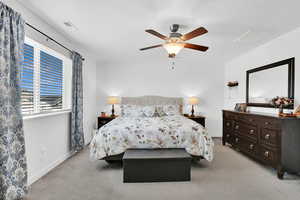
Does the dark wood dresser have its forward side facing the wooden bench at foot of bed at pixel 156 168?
yes

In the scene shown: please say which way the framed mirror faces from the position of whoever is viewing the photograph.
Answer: facing the viewer and to the left of the viewer

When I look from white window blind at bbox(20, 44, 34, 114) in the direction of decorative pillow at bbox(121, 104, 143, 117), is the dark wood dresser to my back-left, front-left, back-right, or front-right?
front-right

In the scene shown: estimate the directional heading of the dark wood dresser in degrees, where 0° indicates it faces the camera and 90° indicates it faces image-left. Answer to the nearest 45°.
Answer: approximately 45°

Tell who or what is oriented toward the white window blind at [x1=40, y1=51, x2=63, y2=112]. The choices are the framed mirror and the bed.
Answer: the framed mirror

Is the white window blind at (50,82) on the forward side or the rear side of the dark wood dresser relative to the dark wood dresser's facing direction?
on the forward side

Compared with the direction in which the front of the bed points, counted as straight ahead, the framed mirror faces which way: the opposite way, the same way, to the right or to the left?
to the right

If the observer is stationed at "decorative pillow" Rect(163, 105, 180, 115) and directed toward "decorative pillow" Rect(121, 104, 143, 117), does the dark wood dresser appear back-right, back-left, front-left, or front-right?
back-left

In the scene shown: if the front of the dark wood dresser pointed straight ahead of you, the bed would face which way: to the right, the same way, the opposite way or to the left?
to the left

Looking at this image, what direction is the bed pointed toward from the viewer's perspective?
toward the camera

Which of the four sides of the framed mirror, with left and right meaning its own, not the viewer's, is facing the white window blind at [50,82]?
front

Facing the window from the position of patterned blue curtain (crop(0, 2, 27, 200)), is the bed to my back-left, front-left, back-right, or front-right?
front-right

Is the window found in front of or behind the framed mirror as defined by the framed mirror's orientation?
in front

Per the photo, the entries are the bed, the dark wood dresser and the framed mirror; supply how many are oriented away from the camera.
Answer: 0

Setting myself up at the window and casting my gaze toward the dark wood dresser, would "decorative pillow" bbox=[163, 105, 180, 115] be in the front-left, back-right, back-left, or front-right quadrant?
front-left

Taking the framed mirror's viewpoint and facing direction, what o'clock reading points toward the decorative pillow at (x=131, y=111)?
The decorative pillow is roughly at 1 o'clock from the framed mirror.

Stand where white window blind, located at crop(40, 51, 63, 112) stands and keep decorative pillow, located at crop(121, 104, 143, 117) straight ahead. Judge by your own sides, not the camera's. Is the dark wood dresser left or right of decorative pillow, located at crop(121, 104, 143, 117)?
right

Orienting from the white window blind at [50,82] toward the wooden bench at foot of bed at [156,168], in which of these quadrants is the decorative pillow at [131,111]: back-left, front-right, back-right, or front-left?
front-left
